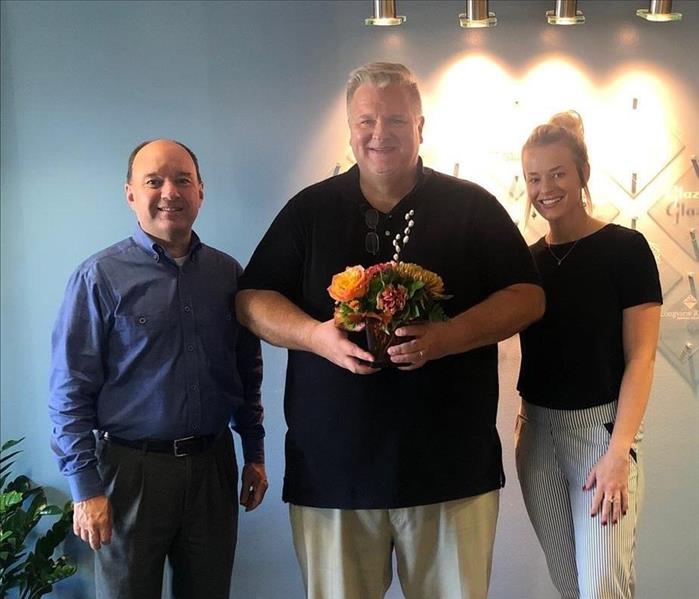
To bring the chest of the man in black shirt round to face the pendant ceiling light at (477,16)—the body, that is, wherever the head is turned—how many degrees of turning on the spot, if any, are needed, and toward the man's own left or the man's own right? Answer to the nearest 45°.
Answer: approximately 180°

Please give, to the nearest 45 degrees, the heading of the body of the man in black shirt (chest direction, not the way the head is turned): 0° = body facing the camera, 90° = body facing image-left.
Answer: approximately 0°

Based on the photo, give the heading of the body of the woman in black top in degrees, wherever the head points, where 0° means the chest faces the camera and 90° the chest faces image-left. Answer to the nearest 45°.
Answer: approximately 45°

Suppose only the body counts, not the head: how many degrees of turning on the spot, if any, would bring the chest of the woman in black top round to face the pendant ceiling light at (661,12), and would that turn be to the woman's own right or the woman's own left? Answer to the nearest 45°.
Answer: approximately 135° to the woman's own right

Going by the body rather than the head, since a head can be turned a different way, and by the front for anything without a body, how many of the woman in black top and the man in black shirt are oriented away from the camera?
0

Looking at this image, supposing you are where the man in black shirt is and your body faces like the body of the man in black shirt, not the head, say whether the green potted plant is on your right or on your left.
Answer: on your right

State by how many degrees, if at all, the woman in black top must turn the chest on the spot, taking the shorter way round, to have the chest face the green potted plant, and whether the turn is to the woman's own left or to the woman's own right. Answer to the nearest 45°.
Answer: approximately 45° to the woman's own right
